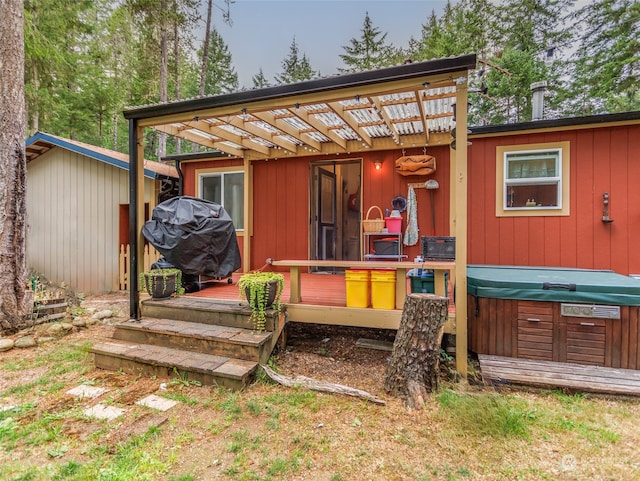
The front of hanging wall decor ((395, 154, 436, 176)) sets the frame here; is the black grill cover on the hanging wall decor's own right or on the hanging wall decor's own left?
on the hanging wall decor's own right

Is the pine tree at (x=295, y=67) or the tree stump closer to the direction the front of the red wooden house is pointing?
the tree stump

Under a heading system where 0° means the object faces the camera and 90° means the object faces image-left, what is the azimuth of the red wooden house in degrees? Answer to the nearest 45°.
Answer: approximately 0°

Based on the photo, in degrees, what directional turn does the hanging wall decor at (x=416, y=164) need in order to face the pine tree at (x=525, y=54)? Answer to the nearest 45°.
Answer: approximately 135° to its left

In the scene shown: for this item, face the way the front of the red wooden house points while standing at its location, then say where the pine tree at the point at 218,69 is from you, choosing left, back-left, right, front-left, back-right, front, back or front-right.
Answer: back-right

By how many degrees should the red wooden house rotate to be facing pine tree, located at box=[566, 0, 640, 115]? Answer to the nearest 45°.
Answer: approximately 135° to its left

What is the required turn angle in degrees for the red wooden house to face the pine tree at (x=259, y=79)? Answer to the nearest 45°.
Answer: approximately 135° to its right

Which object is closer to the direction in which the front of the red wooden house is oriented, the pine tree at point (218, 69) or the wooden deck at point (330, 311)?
the wooden deck

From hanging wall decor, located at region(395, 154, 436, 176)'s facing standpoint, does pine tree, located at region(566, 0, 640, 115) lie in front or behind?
behind

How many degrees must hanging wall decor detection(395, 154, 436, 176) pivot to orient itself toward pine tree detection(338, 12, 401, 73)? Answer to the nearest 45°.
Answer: approximately 180°

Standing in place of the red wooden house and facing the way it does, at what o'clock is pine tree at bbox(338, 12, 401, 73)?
The pine tree is roughly at 6 o'clock from the red wooden house.

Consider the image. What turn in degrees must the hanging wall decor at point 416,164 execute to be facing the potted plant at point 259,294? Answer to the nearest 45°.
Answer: approximately 45° to its right

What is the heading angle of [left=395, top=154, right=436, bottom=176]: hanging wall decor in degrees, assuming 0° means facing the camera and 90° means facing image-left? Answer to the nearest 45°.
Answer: approximately 0°
